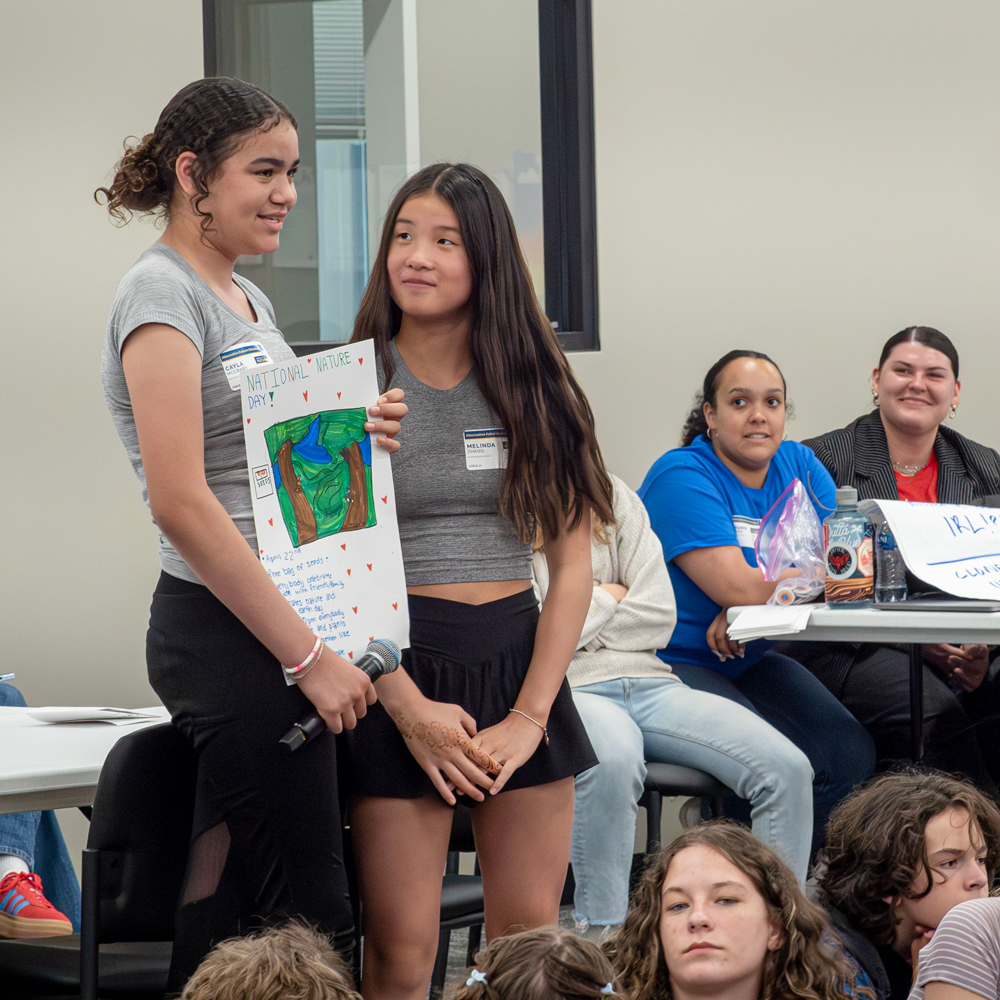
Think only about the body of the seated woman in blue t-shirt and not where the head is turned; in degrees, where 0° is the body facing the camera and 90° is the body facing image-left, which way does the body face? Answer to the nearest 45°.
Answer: approximately 315°

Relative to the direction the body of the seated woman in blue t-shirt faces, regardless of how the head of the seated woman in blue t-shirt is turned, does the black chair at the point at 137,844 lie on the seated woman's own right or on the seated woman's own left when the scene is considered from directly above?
on the seated woman's own right

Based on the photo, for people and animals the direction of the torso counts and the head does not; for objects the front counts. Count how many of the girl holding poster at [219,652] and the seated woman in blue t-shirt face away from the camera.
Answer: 0

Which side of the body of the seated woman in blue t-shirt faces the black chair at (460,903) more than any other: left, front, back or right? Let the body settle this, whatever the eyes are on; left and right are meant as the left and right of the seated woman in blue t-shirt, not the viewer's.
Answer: right

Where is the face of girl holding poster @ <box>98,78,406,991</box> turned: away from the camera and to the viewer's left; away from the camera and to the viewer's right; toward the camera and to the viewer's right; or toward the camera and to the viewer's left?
toward the camera and to the viewer's right

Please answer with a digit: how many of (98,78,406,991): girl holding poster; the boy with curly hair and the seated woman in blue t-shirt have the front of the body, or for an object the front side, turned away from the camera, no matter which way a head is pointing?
0

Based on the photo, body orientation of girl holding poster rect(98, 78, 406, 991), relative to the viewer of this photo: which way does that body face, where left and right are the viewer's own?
facing the viewer and to the right of the viewer
